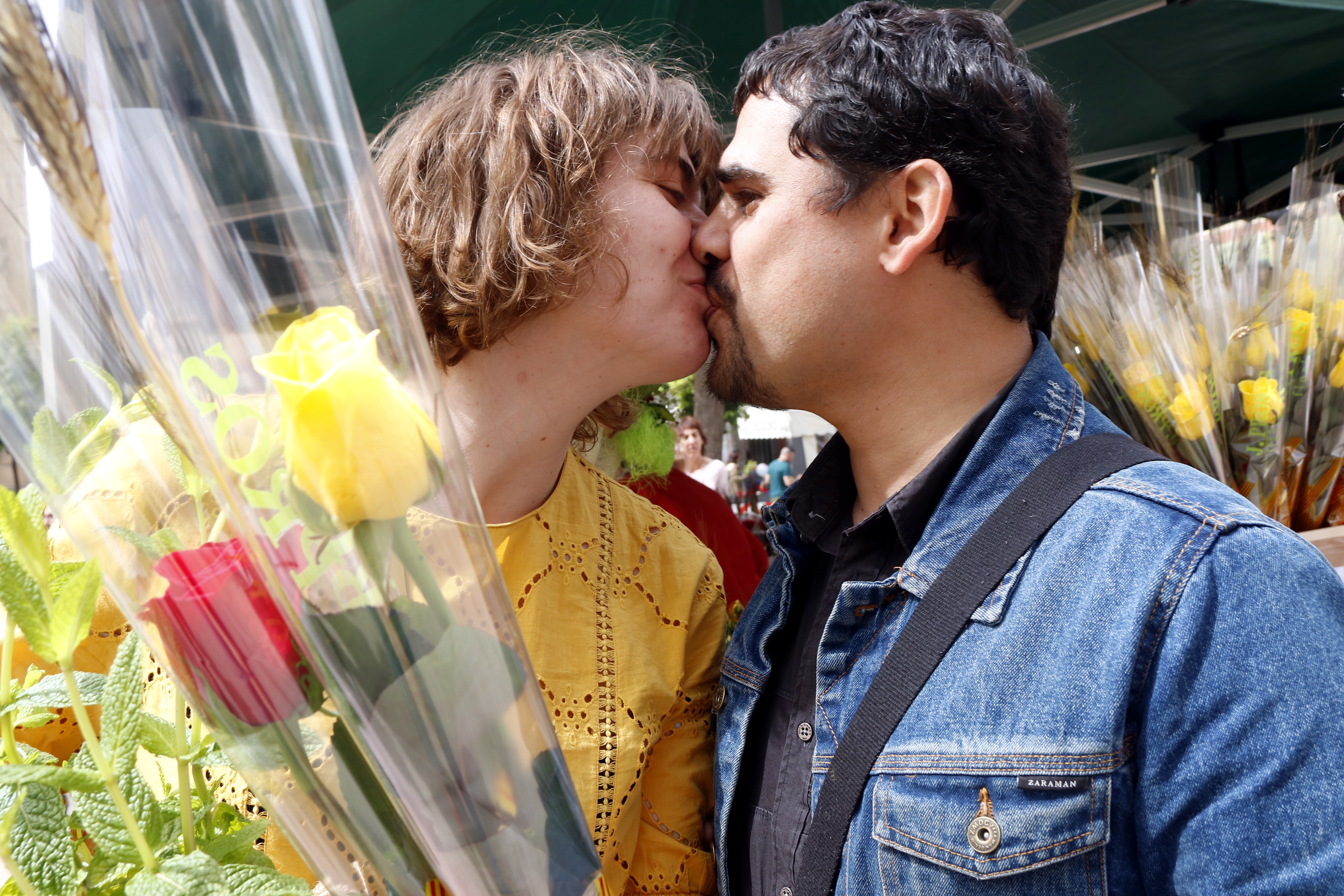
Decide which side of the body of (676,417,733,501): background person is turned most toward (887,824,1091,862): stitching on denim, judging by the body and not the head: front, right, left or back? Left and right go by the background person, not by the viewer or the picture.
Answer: front

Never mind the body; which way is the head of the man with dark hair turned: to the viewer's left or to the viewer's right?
to the viewer's left

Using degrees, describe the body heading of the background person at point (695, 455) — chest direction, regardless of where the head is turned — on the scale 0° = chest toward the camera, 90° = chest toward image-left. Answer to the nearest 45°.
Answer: approximately 0°

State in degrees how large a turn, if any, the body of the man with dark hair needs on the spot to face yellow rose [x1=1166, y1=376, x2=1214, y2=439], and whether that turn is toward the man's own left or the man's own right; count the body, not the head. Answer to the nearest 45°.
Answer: approximately 180°

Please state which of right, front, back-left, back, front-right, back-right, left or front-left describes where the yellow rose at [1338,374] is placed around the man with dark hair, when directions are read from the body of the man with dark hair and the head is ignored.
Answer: back

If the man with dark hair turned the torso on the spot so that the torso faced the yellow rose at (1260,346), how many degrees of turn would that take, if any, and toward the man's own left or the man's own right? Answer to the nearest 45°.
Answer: approximately 180°

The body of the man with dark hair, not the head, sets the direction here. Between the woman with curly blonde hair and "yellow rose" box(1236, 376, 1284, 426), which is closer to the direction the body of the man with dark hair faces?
the woman with curly blonde hair

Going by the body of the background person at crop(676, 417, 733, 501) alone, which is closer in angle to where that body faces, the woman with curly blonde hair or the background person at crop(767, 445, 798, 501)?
the woman with curly blonde hair

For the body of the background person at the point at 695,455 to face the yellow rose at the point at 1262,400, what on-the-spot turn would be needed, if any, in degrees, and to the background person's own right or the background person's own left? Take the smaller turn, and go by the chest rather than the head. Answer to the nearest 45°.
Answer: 0° — they already face it

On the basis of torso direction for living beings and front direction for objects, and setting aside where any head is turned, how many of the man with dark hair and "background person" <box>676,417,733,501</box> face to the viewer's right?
0

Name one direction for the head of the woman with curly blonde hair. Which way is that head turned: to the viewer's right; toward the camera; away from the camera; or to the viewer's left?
to the viewer's right

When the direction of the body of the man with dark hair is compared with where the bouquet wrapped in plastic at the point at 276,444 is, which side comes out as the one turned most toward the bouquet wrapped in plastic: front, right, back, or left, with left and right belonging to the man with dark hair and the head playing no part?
front

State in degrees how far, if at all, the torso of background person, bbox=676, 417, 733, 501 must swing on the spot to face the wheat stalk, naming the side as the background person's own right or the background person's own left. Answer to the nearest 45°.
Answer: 0° — they already face it
